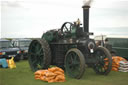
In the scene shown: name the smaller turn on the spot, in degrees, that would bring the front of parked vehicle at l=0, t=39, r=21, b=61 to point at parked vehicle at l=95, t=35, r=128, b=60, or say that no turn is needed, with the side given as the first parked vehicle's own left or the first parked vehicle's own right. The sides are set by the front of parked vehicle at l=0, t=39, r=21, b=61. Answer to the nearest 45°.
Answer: approximately 45° to the first parked vehicle's own left

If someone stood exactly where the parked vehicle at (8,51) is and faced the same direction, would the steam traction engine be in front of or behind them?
in front

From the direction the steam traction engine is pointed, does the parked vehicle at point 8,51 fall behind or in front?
behind

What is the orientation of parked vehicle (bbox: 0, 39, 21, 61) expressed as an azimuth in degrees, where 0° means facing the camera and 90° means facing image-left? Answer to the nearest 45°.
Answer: approximately 315°

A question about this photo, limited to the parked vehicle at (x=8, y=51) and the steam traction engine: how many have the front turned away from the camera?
0

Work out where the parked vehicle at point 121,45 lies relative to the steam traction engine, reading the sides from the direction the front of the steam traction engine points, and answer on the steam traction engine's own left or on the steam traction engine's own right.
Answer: on the steam traction engine's own left

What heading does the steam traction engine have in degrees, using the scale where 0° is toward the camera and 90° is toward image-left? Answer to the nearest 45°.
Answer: approximately 315°
